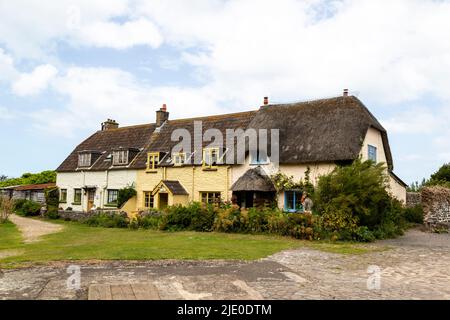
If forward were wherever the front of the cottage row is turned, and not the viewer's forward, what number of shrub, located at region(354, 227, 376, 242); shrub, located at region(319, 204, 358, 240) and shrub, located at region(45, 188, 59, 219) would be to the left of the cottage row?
2

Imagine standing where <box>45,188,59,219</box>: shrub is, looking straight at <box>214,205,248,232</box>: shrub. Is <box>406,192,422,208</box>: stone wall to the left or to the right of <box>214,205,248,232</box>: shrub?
left

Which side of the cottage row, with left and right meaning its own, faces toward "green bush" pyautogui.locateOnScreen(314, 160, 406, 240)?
left

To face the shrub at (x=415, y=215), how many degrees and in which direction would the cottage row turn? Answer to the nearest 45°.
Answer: approximately 135° to its left

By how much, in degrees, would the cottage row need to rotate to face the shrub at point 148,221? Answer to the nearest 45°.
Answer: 0° — it already faces it

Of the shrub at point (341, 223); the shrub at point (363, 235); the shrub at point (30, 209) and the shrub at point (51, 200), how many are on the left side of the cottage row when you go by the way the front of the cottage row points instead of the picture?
2

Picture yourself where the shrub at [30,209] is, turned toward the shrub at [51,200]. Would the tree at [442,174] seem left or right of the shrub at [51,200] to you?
left

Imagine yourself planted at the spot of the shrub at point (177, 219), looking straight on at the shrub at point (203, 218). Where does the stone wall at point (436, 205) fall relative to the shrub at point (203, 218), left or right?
left

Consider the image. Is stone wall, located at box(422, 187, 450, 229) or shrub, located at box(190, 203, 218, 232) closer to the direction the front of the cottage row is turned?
the shrub

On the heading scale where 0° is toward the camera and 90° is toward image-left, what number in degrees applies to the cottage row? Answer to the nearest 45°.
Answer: approximately 45°

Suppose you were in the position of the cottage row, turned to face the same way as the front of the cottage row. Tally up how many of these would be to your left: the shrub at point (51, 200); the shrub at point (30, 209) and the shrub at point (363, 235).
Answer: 1

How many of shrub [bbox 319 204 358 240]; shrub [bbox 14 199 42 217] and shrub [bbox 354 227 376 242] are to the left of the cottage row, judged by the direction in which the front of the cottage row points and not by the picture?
2

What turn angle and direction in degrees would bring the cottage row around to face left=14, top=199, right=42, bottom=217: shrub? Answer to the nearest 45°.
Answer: approximately 90° to its right
